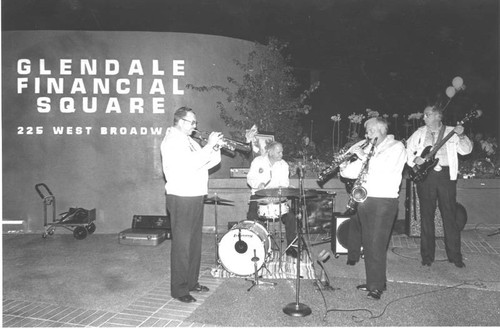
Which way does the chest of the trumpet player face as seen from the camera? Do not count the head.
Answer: to the viewer's right

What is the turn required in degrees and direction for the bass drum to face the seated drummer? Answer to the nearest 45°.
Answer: approximately 135° to its right

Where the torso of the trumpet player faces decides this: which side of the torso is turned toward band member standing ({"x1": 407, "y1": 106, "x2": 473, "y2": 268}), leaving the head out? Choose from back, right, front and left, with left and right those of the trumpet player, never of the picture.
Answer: front

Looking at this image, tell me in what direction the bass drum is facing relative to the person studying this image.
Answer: facing the viewer and to the left of the viewer

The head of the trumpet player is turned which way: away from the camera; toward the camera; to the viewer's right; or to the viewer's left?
to the viewer's right

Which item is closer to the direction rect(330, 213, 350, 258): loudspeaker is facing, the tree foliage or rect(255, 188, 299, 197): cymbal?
the cymbal

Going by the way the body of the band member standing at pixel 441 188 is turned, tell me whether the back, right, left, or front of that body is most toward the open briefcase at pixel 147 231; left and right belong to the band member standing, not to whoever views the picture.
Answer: right

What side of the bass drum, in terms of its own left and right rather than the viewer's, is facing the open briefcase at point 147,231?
right

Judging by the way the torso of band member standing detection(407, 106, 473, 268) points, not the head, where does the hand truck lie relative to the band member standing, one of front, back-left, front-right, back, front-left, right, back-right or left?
right

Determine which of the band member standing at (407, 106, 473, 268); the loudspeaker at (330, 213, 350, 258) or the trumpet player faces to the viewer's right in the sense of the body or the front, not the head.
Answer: the trumpet player

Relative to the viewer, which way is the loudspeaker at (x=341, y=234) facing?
toward the camera
